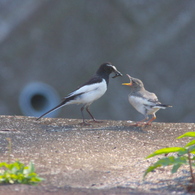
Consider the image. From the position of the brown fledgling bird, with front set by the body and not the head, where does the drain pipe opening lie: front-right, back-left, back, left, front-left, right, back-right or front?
front-right

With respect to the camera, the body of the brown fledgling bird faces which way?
to the viewer's left
